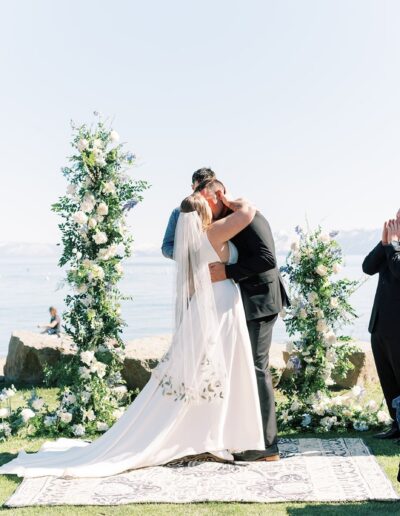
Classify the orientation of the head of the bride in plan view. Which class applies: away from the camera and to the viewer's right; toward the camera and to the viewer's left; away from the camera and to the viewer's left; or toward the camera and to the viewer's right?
away from the camera and to the viewer's right

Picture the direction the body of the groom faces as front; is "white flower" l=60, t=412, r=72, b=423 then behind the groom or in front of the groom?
in front

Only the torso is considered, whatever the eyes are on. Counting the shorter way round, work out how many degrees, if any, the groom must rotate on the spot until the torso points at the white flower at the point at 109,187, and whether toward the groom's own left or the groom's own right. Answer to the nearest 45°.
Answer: approximately 45° to the groom's own right

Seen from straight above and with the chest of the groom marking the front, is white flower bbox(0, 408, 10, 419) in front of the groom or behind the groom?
in front

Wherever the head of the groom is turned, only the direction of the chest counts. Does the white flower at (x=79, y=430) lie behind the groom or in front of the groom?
in front

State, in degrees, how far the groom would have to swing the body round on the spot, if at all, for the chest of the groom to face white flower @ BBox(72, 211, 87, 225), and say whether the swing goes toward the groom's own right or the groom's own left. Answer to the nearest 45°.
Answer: approximately 45° to the groom's own right

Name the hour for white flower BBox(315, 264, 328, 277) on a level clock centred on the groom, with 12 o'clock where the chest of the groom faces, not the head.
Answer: The white flower is roughly at 4 o'clock from the groom.

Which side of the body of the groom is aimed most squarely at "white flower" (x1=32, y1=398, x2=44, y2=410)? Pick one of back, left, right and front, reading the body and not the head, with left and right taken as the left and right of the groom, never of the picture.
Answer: front

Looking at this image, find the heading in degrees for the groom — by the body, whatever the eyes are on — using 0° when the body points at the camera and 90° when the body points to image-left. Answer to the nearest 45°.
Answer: approximately 90°

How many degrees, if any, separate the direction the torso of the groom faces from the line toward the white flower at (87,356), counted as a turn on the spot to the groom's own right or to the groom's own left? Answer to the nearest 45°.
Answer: approximately 45° to the groom's own right

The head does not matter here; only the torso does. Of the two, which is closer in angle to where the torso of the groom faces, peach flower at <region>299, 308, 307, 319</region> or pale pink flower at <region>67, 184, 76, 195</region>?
the pale pink flower
